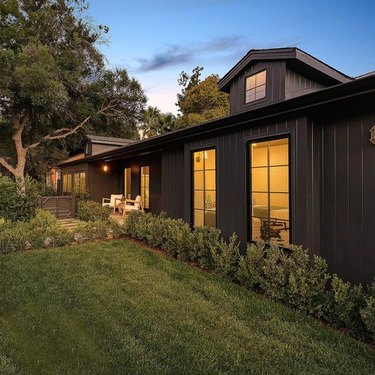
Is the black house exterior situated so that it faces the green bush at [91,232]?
no

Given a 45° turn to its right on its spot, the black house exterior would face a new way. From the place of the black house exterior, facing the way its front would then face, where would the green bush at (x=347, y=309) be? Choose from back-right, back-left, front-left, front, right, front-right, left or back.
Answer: left

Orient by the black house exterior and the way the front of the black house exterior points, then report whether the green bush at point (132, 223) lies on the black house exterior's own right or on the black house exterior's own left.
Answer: on the black house exterior's own right

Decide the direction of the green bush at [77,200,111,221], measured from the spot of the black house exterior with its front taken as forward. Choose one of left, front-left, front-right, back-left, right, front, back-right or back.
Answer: right

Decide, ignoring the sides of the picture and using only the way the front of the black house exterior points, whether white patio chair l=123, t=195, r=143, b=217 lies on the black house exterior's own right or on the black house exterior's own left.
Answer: on the black house exterior's own right

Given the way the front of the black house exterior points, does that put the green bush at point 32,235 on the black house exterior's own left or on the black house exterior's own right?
on the black house exterior's own right

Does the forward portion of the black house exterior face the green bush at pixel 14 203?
no

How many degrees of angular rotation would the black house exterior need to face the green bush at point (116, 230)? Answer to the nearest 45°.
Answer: approximately 90° to its right

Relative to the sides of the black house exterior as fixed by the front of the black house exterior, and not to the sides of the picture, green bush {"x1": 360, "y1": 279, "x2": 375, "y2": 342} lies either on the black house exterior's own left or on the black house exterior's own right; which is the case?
on the black house exterior's own left
